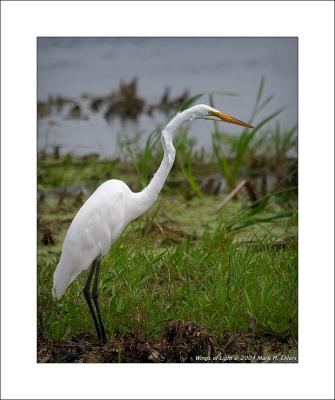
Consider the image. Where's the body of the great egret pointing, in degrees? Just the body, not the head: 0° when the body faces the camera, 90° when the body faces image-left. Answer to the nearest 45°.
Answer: approximately 270°
